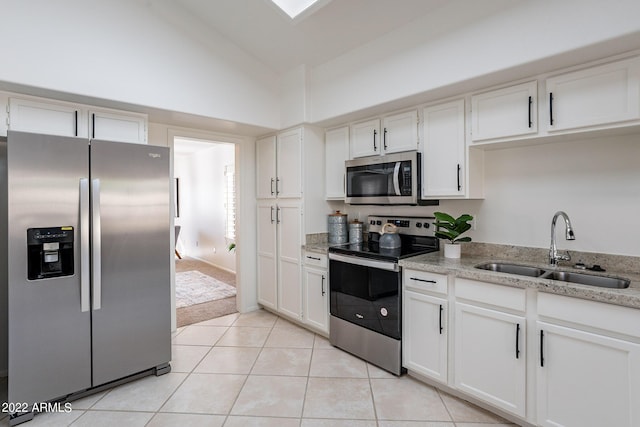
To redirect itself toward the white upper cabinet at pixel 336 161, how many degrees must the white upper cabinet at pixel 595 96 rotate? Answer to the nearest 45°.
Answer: approximately 45° to its right

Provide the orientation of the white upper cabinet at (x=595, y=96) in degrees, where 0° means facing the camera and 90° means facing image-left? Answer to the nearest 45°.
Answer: approximately 45°

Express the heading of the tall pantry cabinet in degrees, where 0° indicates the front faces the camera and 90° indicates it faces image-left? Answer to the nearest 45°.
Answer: approximately 45°

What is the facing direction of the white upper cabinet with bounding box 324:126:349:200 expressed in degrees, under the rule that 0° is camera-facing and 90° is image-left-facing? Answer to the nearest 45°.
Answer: approximately 45°

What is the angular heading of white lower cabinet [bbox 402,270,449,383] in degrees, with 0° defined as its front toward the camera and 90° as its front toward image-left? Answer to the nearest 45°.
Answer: approximately 45°
